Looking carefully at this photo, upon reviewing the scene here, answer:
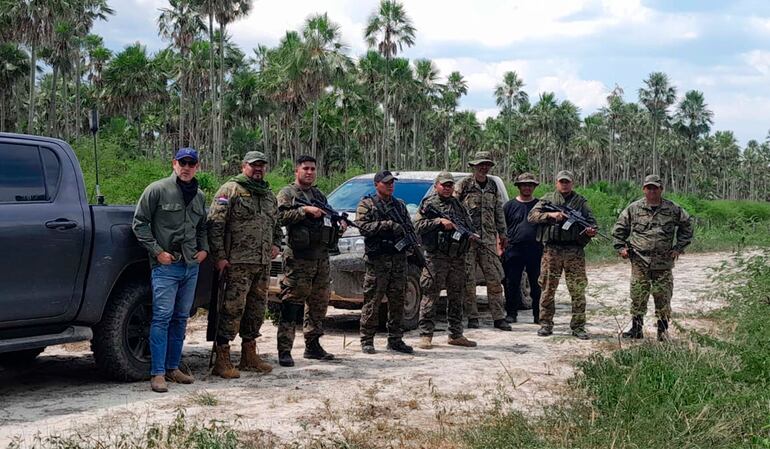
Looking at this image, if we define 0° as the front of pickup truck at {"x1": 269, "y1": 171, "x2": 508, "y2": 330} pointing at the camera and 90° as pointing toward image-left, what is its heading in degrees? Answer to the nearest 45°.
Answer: approximately 45°

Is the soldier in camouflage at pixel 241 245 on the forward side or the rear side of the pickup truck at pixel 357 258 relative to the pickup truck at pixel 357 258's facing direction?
on the forward side

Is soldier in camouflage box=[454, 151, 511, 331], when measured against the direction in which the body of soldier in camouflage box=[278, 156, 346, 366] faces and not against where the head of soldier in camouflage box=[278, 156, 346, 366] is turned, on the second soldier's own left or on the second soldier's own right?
on the second soldier's own left

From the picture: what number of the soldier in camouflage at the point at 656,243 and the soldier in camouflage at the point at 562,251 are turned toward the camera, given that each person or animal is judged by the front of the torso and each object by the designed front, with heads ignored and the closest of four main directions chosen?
2

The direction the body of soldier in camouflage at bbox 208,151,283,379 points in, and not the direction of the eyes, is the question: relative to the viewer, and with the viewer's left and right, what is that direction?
facing the viewer and to the right of the viewer

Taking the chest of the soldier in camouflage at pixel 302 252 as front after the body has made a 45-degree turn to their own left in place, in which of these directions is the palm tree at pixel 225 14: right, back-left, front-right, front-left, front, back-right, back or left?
left

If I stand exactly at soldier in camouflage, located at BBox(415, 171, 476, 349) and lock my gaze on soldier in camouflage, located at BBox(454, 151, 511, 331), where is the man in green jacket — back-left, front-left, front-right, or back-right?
back-left

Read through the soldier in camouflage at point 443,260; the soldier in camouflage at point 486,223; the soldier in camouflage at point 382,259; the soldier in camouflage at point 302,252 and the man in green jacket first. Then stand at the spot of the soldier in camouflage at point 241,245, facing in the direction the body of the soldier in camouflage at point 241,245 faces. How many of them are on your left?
4

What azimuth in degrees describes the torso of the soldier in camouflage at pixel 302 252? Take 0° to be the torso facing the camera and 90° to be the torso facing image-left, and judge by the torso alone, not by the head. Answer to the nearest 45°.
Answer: approximately 315°

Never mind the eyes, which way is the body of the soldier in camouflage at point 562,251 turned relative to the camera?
toward the camera

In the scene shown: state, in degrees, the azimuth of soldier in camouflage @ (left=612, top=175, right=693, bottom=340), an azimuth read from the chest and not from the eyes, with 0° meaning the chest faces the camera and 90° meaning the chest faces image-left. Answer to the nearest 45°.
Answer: approximately 0°
